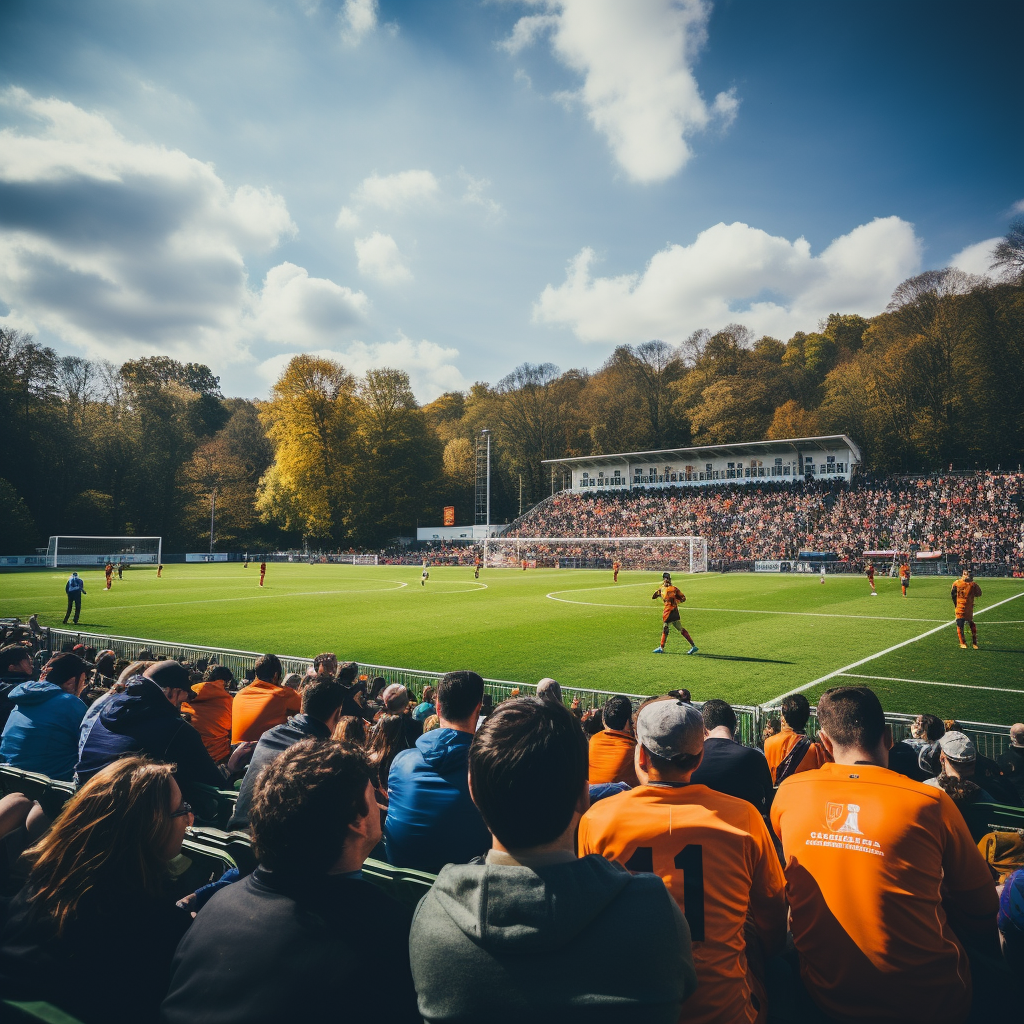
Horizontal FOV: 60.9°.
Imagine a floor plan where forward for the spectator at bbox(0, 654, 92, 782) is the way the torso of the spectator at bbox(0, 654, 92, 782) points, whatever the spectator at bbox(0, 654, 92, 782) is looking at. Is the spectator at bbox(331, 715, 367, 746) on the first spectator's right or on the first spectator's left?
on the first spectator's right

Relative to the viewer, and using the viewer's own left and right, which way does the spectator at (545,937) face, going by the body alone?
facing away from the viewer

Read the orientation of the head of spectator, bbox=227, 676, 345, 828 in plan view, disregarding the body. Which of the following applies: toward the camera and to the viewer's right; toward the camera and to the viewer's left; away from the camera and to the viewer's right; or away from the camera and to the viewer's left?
away from the camera and to the viewer's right

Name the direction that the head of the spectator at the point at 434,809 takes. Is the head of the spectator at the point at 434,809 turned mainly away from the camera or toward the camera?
away from the camera

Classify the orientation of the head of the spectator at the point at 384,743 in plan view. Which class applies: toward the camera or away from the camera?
away from the camera

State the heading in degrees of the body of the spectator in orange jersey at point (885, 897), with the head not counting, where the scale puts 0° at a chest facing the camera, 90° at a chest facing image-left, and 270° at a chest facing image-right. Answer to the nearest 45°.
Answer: approximately 180°

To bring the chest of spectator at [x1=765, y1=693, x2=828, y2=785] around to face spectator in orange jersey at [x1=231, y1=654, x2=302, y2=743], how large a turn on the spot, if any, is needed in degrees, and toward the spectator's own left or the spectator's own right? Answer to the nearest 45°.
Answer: approximately 90° to the spectator's own left

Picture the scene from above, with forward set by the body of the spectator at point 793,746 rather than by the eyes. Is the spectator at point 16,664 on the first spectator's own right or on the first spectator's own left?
on the first spectator's own left

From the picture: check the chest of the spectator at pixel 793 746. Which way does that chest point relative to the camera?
away from the camera

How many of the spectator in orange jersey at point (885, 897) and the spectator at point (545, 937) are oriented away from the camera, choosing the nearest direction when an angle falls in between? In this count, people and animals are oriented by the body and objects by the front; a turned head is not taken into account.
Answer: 2

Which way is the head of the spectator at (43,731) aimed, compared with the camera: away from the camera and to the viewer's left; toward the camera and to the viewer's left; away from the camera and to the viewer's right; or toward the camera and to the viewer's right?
away from the camera and to the viewer's right

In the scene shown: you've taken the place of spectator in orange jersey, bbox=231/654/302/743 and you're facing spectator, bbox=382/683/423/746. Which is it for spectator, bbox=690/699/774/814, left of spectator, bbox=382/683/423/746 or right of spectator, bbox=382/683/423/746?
right
